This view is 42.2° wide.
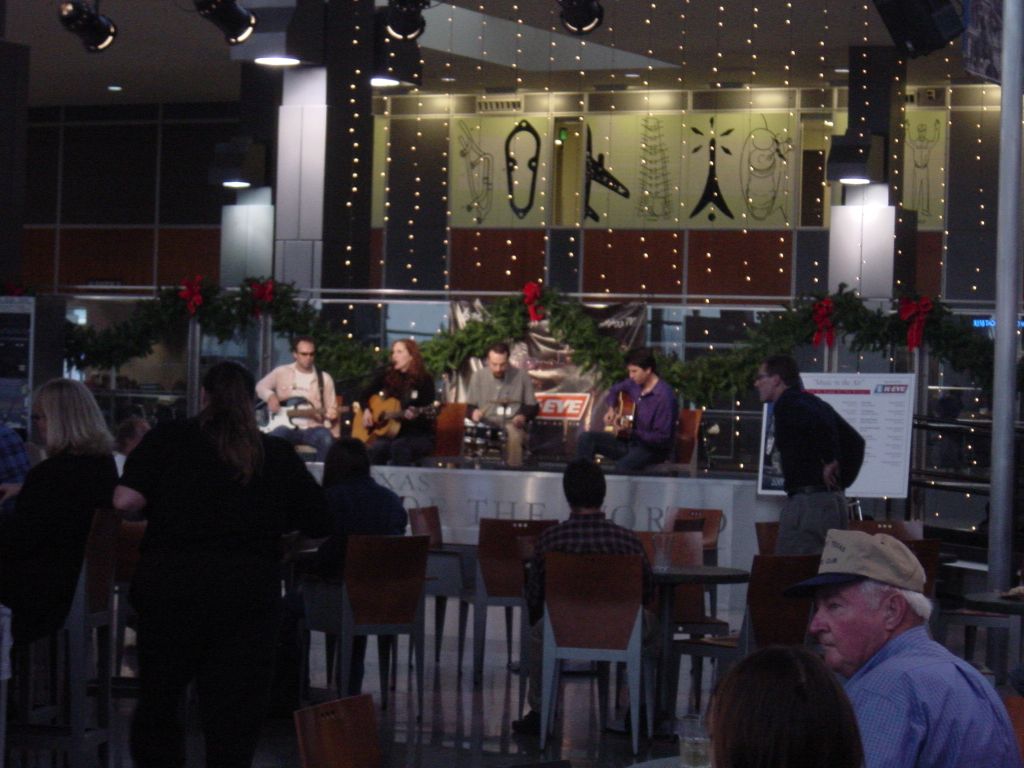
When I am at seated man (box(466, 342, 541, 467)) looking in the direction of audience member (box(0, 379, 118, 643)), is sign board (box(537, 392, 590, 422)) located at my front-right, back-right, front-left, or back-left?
back-left

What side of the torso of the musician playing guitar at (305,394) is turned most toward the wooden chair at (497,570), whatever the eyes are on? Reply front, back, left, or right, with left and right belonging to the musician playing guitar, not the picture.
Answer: front

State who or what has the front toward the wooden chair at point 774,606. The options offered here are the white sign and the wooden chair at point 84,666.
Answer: the white sign

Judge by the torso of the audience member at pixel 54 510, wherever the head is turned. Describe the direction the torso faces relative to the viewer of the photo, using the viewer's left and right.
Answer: facing away from the viewer and to the left of the viewer

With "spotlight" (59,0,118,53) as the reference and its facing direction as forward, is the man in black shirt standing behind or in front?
in front

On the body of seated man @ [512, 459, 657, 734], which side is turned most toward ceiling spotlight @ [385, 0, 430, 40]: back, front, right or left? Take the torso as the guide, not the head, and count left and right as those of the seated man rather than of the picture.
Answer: front

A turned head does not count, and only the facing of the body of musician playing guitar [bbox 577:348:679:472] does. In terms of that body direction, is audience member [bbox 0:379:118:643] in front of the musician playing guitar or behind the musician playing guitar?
in front

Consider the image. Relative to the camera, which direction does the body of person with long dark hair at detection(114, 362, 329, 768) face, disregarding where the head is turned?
away from the camera

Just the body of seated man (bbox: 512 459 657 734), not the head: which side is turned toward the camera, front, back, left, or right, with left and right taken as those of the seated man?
back
